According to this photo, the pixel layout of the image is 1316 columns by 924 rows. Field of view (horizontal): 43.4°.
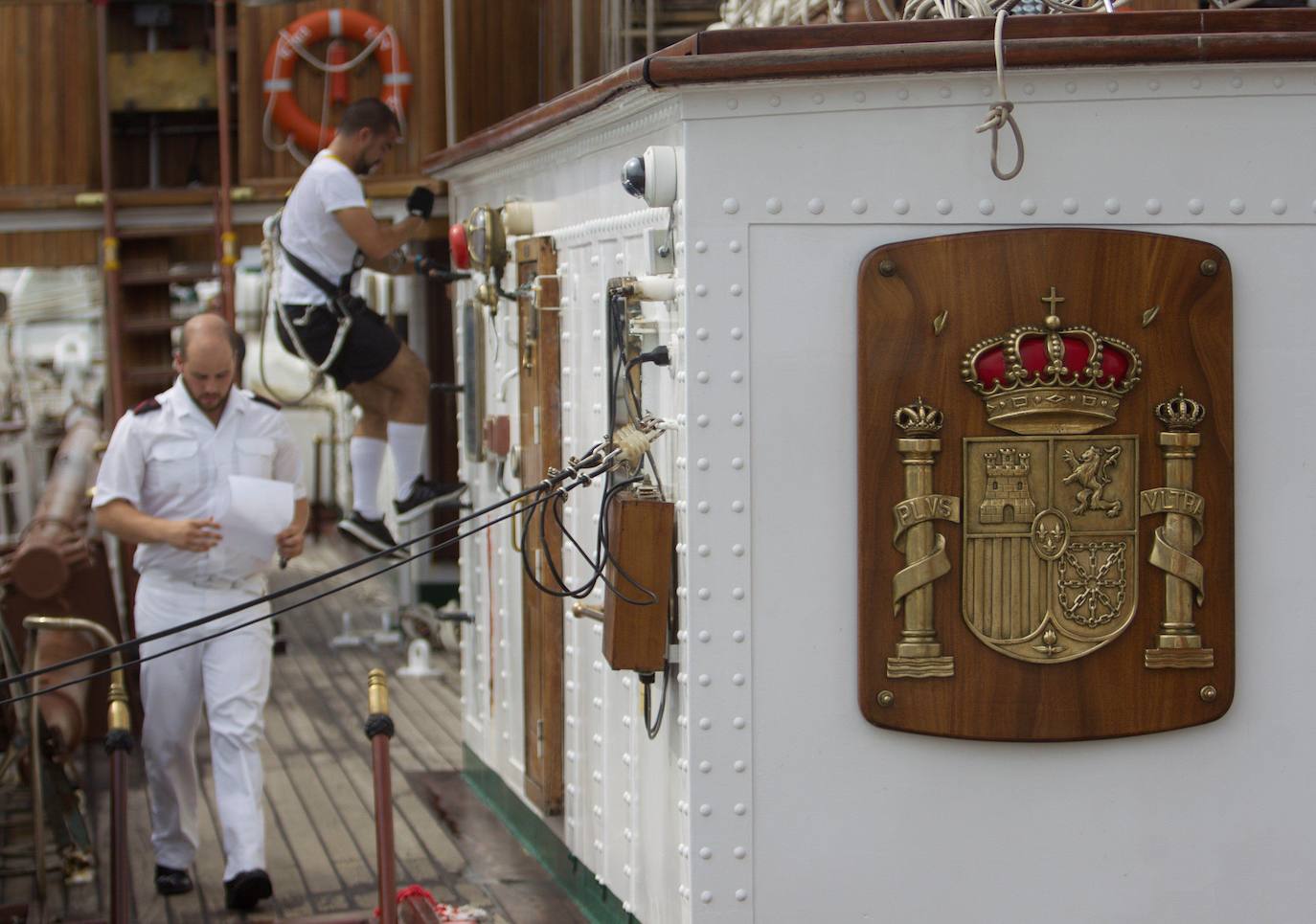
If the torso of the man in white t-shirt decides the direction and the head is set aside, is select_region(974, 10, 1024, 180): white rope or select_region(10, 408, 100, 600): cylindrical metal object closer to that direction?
the white rope

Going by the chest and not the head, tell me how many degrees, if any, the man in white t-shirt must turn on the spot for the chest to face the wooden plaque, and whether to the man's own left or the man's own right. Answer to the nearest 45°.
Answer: approximately 90° to the man's own right

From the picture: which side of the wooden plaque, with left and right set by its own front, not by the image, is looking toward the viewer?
front

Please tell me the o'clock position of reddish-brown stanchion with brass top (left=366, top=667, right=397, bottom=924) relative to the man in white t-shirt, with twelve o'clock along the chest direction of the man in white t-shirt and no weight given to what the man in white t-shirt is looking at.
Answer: The reddish-brown stanchion with brass top is roughly at 3 o'clock from the man in white t-shirt.

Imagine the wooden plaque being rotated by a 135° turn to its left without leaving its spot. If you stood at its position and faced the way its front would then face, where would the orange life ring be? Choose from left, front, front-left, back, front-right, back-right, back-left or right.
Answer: left

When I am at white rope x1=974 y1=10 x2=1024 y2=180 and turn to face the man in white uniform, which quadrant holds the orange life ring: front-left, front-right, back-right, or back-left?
front-right

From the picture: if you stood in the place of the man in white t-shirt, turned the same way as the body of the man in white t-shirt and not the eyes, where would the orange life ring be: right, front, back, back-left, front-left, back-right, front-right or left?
left

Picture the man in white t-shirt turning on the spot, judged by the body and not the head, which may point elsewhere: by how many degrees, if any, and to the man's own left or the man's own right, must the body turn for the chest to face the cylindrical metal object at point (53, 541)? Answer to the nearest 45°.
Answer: approximately 180°

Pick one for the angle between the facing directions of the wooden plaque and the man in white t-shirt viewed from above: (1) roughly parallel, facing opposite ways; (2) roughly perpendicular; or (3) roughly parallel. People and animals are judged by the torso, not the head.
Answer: roughly perpendicular

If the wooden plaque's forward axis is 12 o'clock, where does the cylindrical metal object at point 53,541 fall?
The cylindrical metal object is roughly at 4 o'clock from the wooden plaque.

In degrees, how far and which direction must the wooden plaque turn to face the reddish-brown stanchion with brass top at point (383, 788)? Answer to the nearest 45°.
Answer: approximately 90° to its right

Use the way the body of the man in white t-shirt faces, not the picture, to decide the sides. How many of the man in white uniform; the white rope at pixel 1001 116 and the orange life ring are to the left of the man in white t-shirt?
1

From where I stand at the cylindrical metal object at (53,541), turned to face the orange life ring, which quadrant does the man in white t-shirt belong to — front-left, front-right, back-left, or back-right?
front-right

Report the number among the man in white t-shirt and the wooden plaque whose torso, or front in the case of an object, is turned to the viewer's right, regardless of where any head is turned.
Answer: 1

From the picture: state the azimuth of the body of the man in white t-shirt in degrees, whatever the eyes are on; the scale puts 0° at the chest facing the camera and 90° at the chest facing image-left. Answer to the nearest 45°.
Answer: approximately 270°
